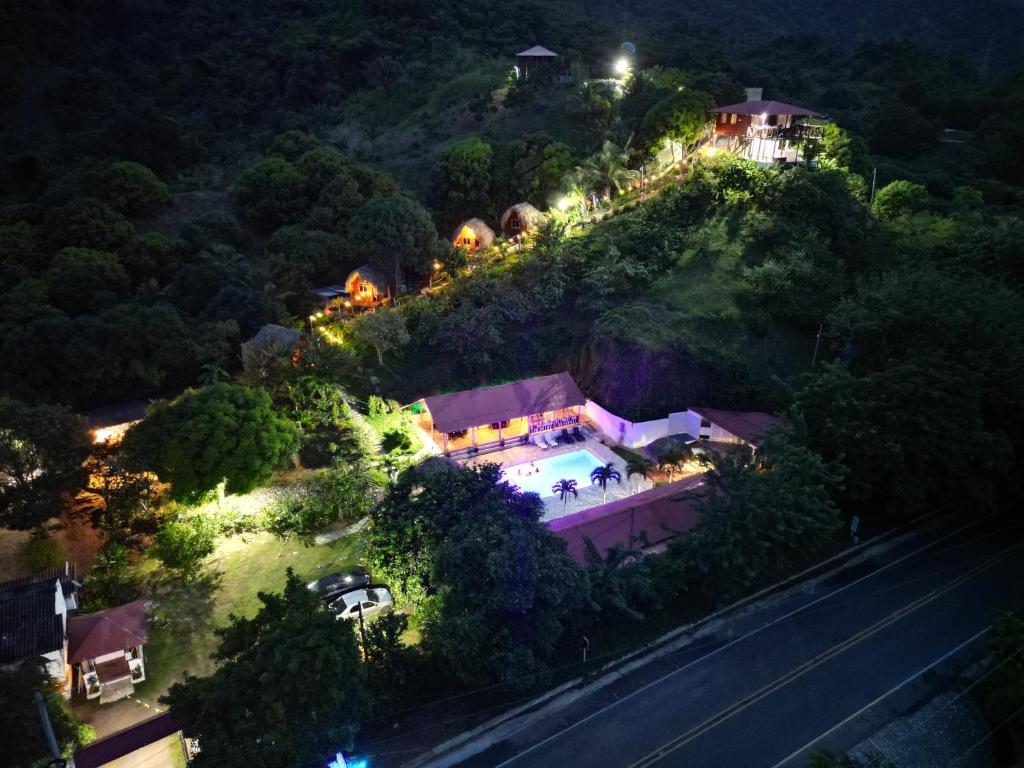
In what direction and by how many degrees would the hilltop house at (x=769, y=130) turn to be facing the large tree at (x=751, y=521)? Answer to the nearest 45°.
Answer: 0° — it already faces it

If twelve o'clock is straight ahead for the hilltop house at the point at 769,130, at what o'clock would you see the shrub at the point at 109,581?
The shrub is roughly at 1 o'clock from the hilltop house.

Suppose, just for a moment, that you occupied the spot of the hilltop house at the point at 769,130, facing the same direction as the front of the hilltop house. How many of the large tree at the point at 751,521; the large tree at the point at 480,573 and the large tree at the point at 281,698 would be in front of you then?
3

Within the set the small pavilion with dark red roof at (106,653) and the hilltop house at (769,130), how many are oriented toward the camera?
2

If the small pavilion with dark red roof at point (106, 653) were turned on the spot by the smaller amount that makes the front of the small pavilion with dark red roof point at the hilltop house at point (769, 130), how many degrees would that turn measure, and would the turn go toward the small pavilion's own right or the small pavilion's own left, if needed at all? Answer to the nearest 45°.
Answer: approximately 90° to the small pavilion's own left

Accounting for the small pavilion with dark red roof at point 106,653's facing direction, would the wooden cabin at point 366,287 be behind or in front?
behind

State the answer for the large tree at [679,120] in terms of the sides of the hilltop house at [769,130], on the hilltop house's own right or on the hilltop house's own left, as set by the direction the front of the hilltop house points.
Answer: on the hilltop house's own right

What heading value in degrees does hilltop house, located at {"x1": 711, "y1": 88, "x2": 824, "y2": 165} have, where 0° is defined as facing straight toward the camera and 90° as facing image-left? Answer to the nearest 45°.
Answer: approximately 0°

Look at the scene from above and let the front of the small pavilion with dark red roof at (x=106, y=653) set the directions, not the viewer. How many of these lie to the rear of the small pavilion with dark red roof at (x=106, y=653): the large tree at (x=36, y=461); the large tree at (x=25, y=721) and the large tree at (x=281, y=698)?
1

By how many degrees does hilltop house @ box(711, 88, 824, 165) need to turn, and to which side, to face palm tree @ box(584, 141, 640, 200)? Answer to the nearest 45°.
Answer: approximately 90° to its right

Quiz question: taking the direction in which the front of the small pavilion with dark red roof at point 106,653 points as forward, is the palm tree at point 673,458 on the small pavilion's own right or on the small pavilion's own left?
on the small pavilion's own left

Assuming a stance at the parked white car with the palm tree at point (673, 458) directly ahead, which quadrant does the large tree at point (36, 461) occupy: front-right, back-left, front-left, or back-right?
back-left

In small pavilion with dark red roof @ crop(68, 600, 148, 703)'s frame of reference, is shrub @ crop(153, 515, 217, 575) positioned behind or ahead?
behind

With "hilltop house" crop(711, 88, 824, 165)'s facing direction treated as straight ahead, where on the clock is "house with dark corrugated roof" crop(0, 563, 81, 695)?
The house with dark corrugated roof is roughly at 1 o'clock from the hilltop house.
